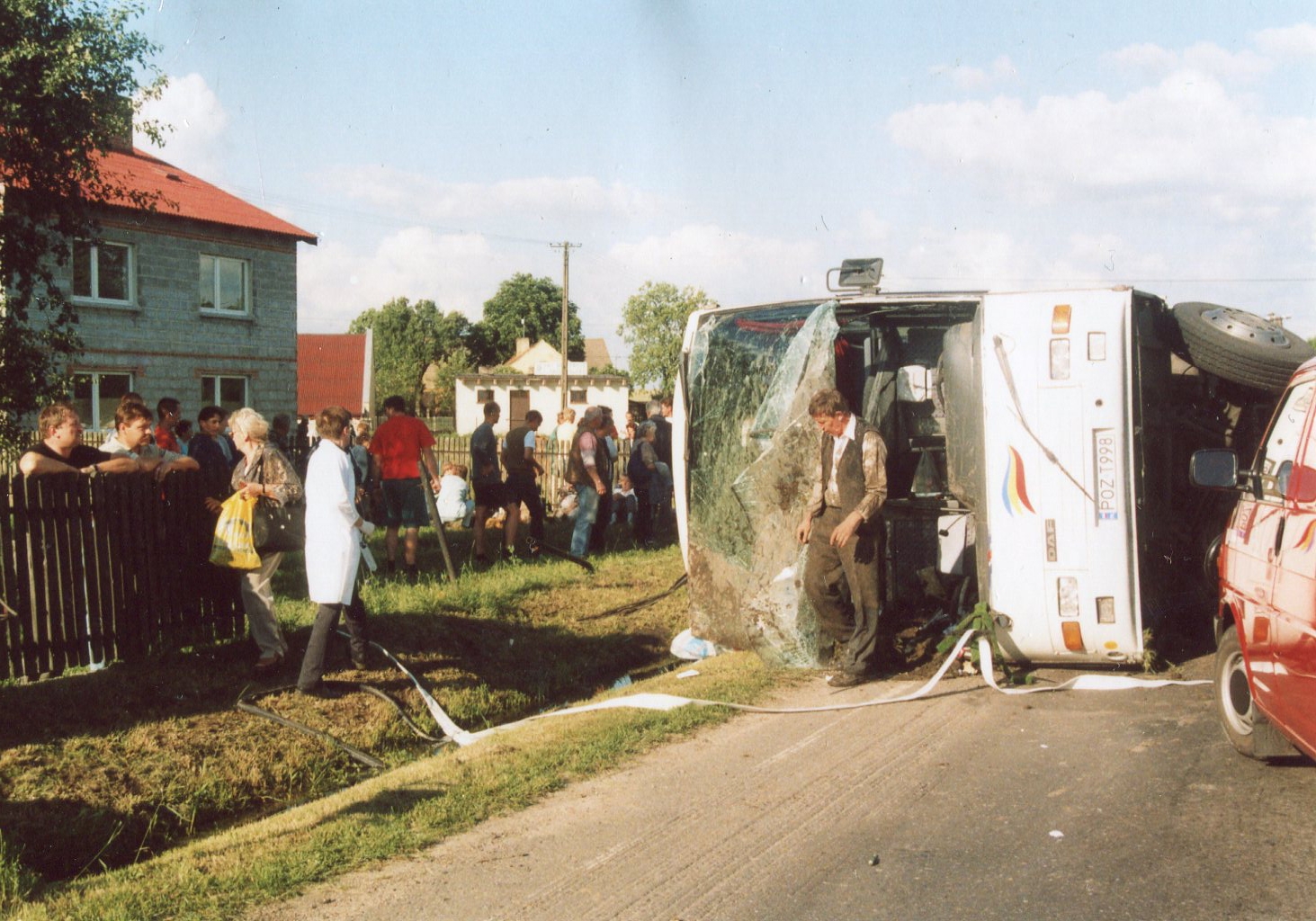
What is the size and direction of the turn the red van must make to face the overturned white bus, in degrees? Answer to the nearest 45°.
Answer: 0° — it already faces it

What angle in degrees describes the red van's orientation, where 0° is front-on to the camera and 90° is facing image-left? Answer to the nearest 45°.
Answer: approximately 135°

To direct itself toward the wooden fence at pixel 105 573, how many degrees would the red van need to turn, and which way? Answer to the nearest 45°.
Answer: approximately 45° to its left

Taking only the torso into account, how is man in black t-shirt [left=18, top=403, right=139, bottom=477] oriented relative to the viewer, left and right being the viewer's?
facing the viewer and to the right of the viewer

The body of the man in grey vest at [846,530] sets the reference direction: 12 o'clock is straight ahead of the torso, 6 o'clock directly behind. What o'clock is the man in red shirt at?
The man in red shirt is roughly at 3 o'clock from the man in grey vest.

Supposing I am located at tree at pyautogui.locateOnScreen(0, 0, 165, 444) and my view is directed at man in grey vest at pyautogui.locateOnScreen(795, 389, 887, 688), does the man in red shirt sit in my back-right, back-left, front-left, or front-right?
front-left

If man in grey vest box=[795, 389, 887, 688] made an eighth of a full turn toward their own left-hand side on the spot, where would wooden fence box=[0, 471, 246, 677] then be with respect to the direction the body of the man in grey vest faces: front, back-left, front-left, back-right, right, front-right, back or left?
right

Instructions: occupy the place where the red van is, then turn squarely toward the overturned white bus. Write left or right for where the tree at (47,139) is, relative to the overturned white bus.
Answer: left

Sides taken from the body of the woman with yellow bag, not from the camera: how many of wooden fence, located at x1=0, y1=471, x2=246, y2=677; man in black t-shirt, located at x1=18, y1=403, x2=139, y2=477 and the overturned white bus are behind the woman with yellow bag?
1

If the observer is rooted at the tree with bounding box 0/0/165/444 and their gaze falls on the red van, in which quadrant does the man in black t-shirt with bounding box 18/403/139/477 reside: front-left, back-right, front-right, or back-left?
front-right

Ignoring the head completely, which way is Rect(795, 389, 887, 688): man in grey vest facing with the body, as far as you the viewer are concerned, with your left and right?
facing the viewer and to the left of the viewer

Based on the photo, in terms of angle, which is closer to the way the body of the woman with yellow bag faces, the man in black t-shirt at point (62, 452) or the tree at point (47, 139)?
the man in black t-shirt

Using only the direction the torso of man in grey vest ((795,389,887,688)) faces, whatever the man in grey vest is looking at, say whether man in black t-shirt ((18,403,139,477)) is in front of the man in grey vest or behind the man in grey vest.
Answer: in front
